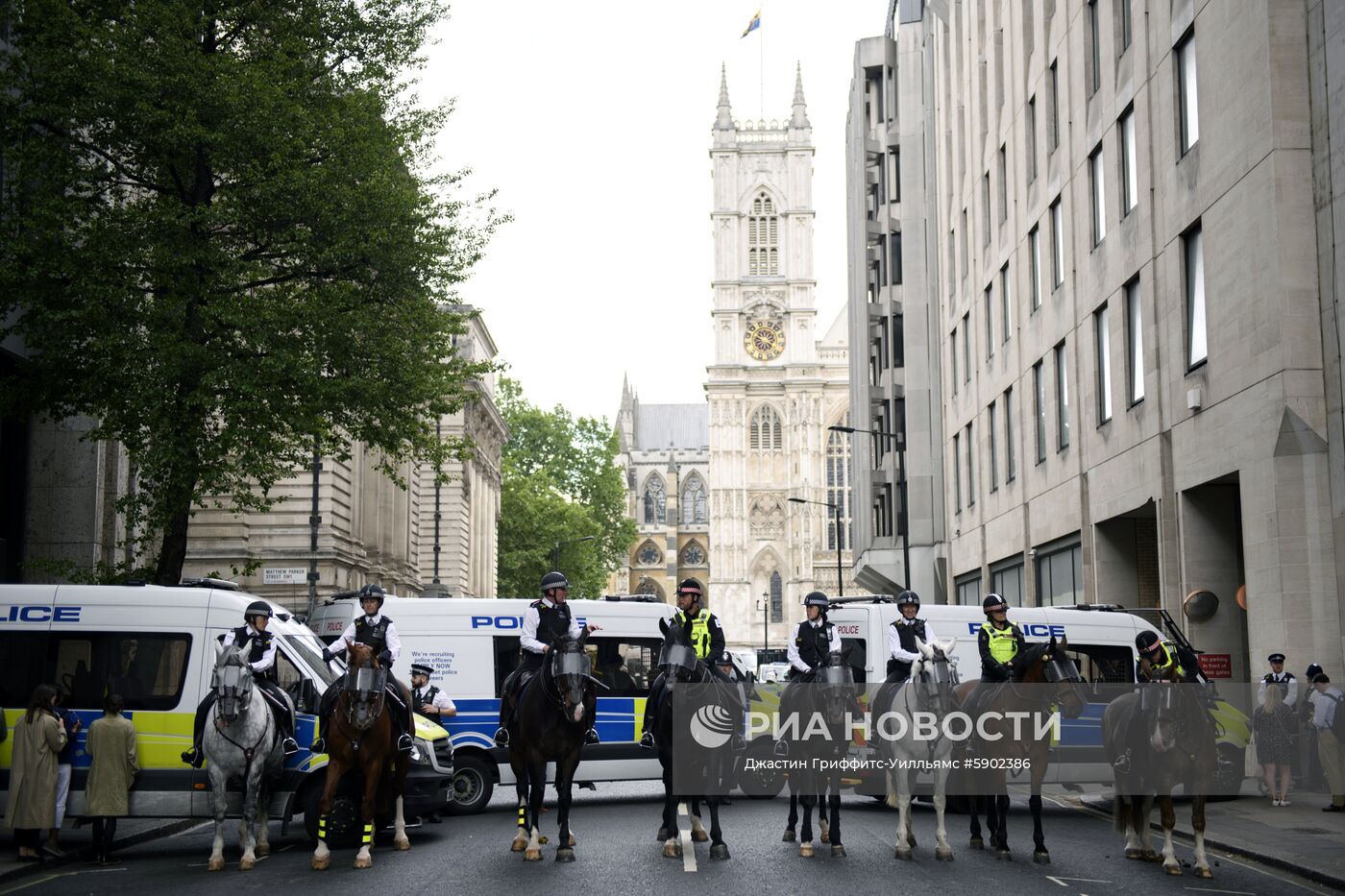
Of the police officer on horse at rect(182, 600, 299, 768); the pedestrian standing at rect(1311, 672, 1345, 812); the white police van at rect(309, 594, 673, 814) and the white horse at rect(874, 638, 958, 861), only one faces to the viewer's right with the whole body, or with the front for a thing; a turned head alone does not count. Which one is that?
the white police van

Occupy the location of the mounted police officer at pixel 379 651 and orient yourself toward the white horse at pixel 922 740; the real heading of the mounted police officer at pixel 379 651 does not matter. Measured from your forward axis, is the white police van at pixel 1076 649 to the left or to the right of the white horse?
left

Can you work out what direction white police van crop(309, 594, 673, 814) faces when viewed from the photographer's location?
facing to the right of the viewer

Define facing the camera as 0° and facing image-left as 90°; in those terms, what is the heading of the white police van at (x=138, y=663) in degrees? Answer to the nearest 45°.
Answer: approximately 270°

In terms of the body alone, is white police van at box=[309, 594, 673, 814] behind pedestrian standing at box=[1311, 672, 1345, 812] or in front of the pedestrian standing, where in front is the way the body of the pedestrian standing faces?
in front

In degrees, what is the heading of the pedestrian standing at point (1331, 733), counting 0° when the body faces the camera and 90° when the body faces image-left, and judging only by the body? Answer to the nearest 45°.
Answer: approximately 90°

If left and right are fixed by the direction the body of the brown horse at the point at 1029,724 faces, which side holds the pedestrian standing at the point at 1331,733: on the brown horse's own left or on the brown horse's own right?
on the brown horse's own left

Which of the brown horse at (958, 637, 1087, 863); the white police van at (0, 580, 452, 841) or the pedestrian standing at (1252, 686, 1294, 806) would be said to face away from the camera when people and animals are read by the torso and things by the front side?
the pedestrian standing
